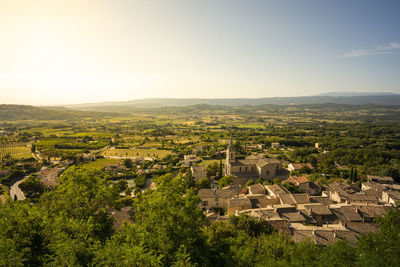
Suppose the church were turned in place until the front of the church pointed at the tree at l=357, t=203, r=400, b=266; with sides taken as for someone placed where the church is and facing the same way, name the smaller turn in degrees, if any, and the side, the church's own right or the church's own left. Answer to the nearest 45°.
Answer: approximately 90° to the church's own left

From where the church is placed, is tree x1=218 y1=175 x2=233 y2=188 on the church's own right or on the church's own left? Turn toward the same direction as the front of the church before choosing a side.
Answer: on the church's own left

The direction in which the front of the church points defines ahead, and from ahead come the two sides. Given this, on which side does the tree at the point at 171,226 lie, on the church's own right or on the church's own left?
on the church's own left

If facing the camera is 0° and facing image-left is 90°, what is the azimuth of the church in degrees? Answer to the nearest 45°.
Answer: approximately 90°

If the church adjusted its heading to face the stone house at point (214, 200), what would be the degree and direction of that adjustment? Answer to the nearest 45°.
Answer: approximately 90° to its left
